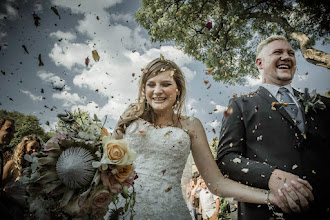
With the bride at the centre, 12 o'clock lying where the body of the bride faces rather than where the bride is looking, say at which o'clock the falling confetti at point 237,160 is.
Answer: The falling confetti is roughly at 10 o'clock from the bride.

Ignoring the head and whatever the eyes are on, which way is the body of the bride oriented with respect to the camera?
toward the camera

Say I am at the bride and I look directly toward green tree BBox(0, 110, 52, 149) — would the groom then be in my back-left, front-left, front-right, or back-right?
back-right

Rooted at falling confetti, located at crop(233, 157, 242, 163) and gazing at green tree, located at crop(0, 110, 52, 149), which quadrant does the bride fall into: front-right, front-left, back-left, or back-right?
front-left

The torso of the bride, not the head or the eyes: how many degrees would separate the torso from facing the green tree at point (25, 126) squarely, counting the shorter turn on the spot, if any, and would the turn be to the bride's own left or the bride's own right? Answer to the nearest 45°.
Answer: approximately 135° to the bride's own right

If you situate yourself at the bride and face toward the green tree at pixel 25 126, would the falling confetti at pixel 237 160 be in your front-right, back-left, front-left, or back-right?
back-right
